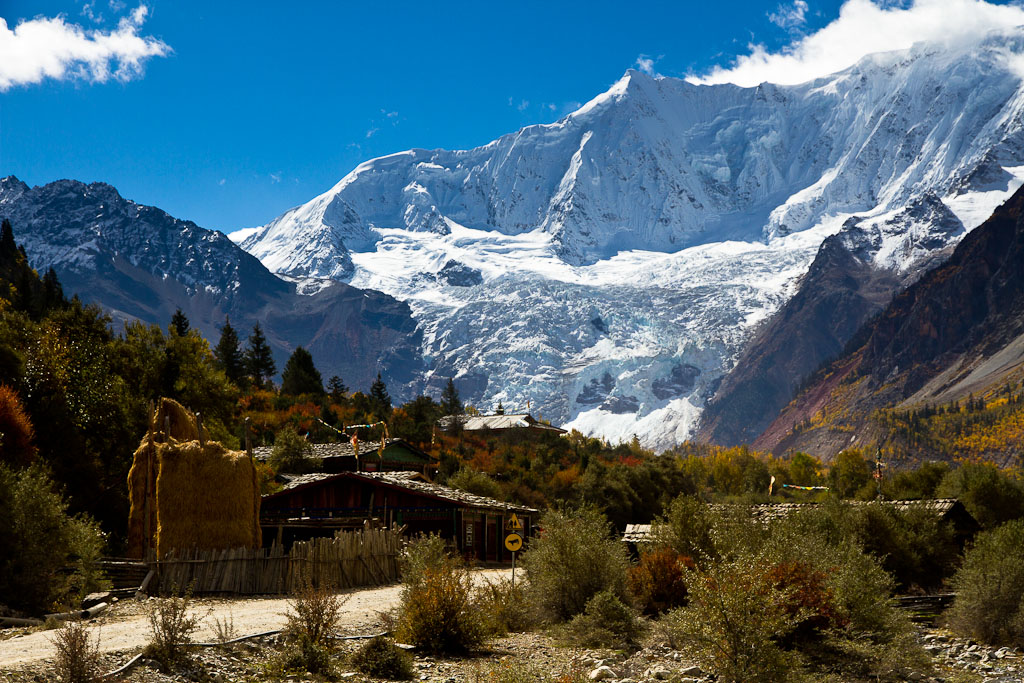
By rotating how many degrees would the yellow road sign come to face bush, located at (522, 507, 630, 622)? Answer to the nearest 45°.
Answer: approximately 45° to its left

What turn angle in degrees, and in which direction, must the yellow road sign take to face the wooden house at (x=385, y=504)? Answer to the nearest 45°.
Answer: approximately 180°

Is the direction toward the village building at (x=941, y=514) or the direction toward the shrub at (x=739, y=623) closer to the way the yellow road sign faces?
the shrub

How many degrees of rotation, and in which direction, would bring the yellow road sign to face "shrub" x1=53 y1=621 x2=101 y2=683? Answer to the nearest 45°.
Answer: approximately 45° to its right

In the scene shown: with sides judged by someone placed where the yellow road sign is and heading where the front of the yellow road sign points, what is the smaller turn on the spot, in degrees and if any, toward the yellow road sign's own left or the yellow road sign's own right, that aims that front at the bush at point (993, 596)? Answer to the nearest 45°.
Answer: approximately 90° to the yellow road sign's own left

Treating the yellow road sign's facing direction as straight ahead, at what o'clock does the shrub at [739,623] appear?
The shrub is roughly at 11 o'clock from the yellow road sign.

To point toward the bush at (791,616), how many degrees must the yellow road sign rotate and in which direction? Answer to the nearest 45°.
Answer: approximately 45° to its left

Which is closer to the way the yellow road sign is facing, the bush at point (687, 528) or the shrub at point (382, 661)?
the shrub

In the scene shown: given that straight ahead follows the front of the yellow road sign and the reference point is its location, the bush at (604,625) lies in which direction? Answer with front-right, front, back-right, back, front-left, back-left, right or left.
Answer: front-left

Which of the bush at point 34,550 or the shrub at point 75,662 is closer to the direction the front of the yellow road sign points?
the shrub

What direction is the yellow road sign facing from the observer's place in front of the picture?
facing the viewer

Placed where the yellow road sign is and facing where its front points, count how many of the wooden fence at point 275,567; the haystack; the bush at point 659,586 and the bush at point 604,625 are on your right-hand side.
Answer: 2

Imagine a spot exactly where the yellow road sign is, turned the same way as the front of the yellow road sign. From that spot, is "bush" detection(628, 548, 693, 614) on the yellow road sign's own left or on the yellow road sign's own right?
on the yellow road sign's own left

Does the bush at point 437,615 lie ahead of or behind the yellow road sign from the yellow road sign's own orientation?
ahead

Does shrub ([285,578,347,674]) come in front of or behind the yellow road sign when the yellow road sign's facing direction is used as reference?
in front

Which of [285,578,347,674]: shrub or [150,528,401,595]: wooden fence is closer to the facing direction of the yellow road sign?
the shrub
